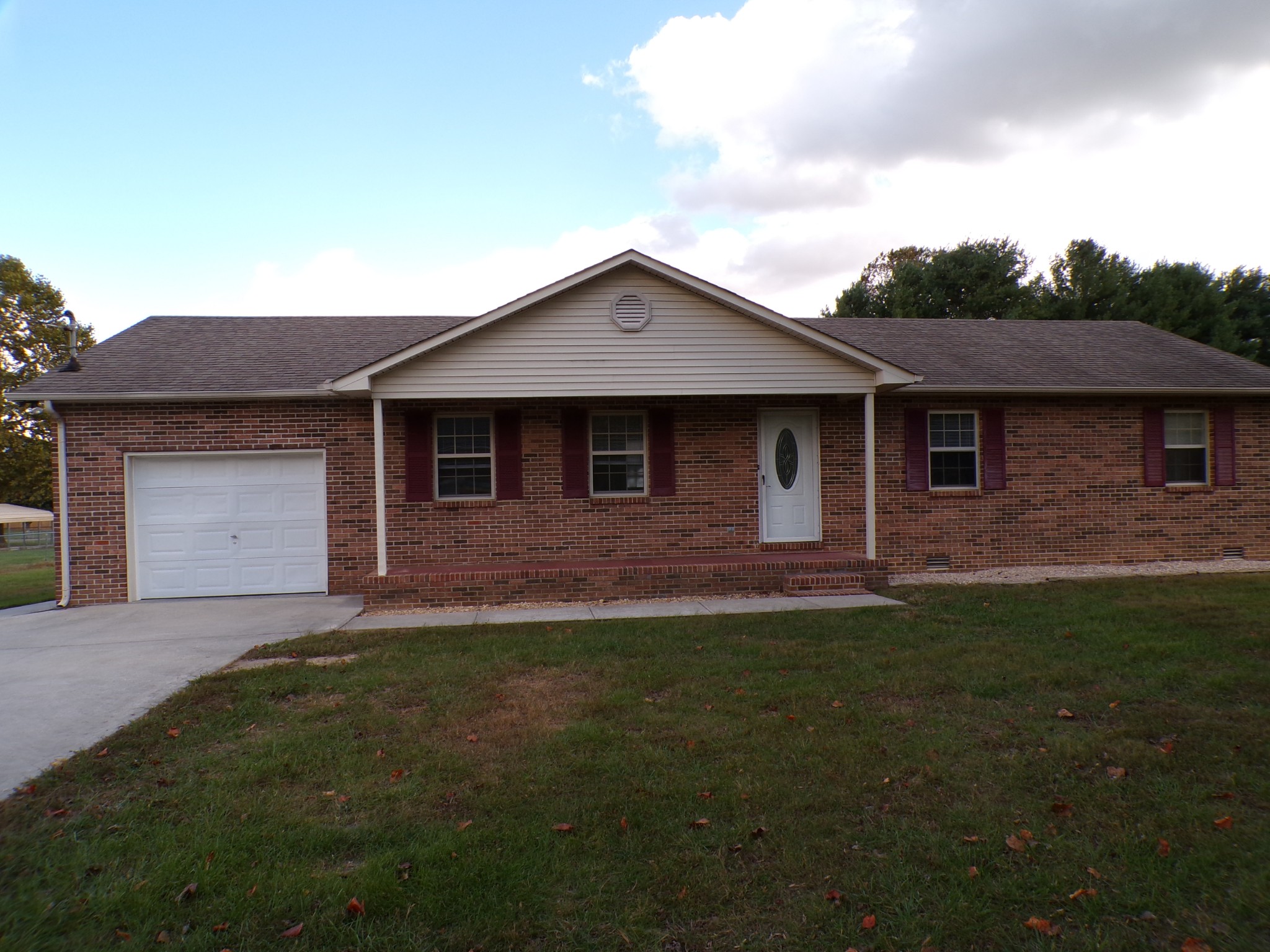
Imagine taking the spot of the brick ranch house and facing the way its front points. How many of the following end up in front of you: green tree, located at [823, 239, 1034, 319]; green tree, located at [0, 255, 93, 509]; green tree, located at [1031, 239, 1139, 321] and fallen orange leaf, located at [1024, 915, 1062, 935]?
1

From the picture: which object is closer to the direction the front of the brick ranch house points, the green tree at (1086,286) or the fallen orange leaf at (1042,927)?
the fallen orange leaf

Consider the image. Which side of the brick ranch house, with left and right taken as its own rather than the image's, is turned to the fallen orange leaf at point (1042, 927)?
front

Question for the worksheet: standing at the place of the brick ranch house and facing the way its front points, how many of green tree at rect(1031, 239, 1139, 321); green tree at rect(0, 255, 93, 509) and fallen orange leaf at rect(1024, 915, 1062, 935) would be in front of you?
1

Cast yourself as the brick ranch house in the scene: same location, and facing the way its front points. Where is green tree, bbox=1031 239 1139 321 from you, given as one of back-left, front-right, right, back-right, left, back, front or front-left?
back-left

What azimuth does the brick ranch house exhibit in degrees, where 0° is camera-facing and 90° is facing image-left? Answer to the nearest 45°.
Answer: approximately 0°

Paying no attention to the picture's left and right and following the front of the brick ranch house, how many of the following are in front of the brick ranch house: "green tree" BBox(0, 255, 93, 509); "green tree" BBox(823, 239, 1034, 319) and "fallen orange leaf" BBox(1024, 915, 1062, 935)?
1

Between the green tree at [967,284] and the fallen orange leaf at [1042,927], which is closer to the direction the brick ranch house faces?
the fallen orange leaf

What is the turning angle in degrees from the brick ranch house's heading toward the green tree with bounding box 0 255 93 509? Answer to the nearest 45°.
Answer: approximately 135° to its right

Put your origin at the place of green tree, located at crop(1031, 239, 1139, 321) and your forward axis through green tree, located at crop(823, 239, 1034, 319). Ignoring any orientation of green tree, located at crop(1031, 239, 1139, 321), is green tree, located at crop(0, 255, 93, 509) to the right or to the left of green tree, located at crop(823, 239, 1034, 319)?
left

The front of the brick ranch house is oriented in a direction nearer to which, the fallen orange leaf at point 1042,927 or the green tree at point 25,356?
the fallen orange leaf

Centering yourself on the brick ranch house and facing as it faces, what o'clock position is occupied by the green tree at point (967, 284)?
The green tree is roughly at 7 o'clock from the brick ranch house.
